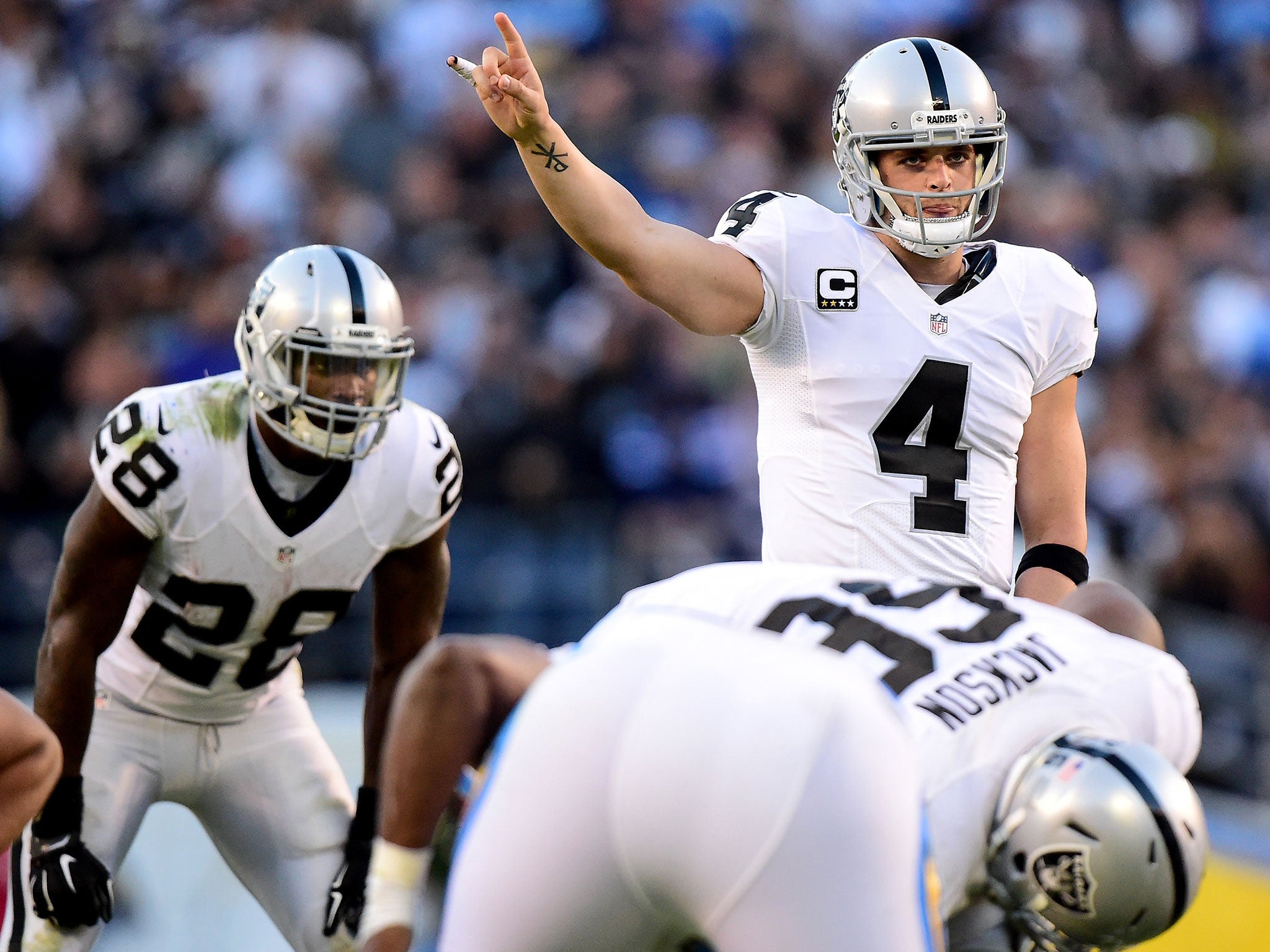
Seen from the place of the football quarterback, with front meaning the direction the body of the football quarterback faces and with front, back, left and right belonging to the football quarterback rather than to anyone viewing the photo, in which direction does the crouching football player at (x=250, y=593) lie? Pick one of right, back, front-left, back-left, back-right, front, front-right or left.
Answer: right

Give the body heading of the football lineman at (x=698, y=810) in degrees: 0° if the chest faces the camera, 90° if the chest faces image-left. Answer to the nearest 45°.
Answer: approximately 180°

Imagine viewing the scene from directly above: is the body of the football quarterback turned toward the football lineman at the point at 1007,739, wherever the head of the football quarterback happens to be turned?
yes

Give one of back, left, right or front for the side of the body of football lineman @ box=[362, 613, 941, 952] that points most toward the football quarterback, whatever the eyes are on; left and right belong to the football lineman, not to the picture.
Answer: front

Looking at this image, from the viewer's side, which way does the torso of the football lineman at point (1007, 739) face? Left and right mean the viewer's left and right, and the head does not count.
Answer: facing the viewer and to the right of the viewer

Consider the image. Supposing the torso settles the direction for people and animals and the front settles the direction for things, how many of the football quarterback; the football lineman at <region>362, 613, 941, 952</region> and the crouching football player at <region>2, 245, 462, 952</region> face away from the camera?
1

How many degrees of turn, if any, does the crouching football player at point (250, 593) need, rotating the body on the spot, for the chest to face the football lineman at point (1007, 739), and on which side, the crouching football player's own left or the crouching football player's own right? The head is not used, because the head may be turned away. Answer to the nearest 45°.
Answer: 0° — they already face them

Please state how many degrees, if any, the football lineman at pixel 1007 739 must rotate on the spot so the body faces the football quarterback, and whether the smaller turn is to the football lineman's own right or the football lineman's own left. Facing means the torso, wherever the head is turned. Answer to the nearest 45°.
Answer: approximately 135° to the football lineman's own left

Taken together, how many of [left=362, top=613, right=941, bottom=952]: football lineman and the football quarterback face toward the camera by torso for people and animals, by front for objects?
1

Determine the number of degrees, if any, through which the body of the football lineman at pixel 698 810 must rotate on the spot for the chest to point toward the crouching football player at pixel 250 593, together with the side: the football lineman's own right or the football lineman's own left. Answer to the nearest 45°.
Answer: approximately 45° to the football lineman's own left
